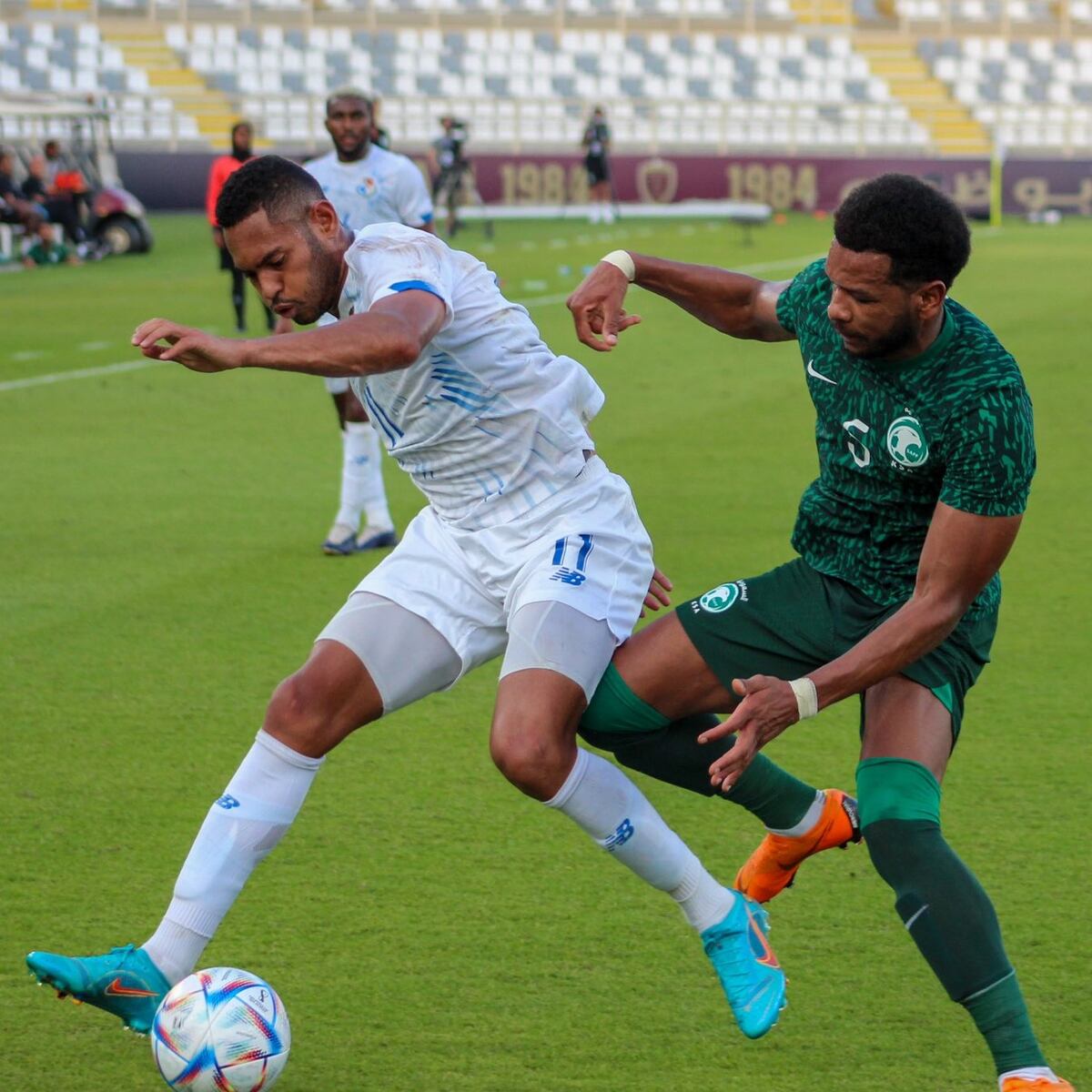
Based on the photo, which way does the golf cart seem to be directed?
to the viewer's right

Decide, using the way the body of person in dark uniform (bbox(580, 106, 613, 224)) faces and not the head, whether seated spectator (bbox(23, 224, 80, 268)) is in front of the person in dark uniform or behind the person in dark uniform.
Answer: in front

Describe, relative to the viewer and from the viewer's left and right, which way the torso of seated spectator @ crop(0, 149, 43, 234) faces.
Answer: facing the viewer and to the right of the viewer

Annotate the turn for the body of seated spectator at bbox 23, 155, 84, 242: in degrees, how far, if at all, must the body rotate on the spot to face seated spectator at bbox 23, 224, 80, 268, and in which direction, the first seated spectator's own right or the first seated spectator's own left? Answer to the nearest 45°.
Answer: approximately 45° to the first seated spectator's own right

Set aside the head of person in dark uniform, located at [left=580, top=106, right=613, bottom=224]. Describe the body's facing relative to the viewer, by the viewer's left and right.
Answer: facing the viewer

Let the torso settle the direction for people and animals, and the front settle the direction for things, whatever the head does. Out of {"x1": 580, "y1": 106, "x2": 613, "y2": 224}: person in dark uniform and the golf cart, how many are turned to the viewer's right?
1

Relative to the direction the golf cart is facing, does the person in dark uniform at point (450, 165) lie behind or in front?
in front

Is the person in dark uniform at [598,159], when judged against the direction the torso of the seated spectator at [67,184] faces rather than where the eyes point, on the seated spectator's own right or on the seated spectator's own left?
on the seated spectator's own left

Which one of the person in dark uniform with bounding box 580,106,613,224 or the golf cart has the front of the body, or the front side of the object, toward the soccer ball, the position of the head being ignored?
the person in dark uniform
